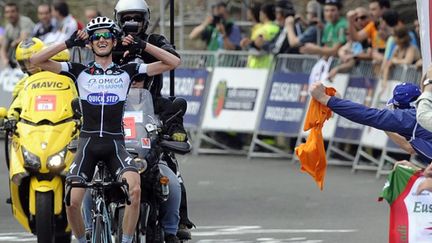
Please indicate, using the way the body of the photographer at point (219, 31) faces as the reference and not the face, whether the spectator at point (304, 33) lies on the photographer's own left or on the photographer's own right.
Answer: on the photographer's own left

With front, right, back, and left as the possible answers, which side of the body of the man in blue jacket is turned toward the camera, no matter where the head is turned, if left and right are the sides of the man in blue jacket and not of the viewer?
left

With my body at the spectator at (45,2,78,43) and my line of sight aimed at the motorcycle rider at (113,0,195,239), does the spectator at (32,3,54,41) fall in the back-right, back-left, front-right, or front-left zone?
back-right

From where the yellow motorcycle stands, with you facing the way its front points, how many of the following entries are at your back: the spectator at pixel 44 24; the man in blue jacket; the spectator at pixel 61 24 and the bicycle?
2

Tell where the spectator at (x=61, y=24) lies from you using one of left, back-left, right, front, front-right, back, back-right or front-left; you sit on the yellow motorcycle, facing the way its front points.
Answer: back

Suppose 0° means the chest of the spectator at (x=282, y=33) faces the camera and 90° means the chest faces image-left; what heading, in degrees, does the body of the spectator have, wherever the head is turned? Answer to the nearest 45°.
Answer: approximately 45°
